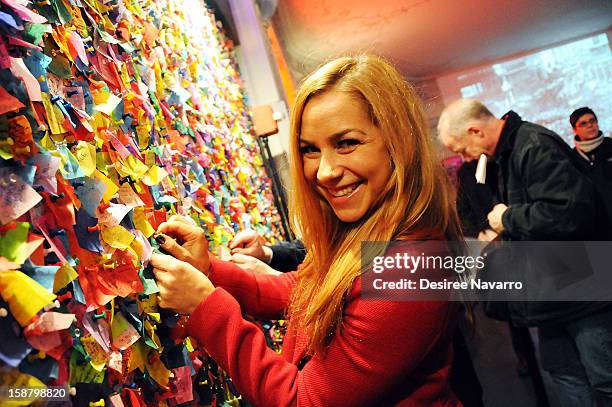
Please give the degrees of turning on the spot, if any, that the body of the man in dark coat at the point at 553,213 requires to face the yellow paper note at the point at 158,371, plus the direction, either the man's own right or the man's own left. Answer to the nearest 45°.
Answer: approximately 45° to the man's own left

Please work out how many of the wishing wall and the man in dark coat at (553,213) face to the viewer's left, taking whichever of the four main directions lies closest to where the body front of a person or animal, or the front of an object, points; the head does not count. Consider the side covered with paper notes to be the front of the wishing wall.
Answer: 1

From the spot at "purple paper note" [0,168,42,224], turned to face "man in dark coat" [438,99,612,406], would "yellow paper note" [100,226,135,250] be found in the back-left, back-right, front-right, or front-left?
front-left

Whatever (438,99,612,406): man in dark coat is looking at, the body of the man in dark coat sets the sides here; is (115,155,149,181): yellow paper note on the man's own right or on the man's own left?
on the man's own left

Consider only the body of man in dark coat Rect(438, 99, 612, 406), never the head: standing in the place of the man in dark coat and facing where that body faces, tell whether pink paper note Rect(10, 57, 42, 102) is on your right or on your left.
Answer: on your left

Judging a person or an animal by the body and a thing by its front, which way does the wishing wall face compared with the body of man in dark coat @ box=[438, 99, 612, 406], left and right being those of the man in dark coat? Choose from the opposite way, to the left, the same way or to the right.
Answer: the opposite way

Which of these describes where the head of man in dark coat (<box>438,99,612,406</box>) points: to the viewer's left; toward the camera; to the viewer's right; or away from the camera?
to the viewer's left

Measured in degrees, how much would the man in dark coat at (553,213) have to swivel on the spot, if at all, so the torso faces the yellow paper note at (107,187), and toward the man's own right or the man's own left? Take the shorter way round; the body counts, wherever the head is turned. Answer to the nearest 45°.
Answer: approximately 45° to the man's own left

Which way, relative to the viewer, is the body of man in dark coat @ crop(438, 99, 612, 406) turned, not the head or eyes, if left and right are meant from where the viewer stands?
facing to the left of the viewer
